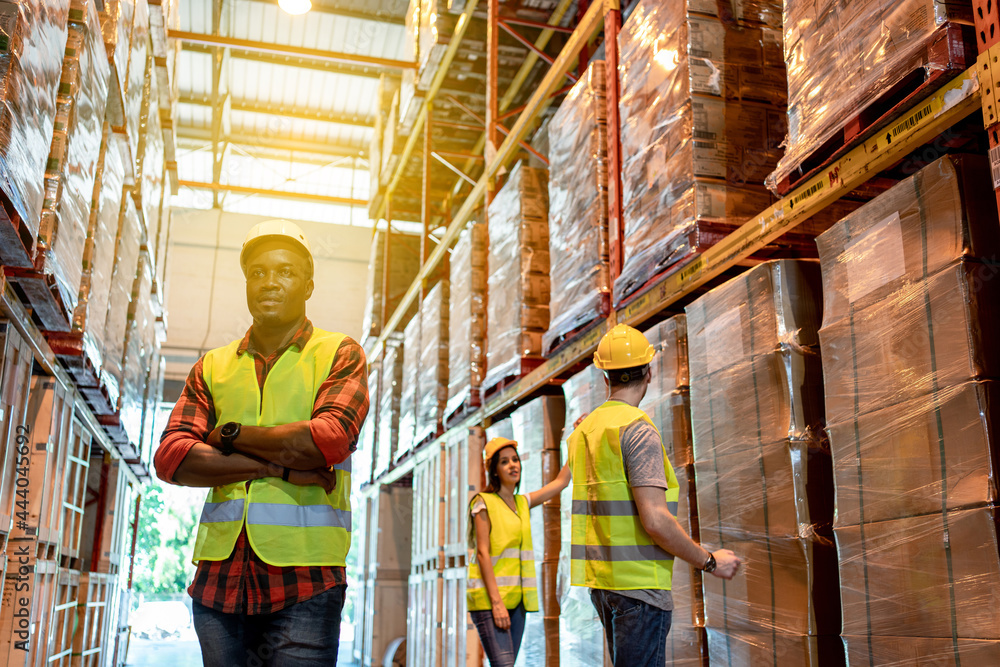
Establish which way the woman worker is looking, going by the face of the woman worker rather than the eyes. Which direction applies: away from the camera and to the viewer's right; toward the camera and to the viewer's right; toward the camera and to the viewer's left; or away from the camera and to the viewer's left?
toward the camera and to the viewer's right

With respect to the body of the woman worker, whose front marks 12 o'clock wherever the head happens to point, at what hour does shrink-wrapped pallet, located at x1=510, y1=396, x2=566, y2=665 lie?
The shrink-wrapped pallet is roughly at 8 o'clock from the woman worker.

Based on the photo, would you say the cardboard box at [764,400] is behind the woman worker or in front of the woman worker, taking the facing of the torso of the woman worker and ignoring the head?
in front

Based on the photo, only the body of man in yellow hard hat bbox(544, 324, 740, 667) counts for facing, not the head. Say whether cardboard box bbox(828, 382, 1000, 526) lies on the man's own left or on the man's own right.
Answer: on the man's own right

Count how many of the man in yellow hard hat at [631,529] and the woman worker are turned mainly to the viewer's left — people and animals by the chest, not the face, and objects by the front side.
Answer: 0

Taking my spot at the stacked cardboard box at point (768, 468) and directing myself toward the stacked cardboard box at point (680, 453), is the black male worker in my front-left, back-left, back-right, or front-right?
back-left

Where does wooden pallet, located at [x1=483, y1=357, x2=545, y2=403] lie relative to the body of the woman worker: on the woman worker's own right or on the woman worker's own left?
on the woman worker's own left

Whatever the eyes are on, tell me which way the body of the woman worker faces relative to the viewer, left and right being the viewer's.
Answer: facing the viewer and to the right of the viewer

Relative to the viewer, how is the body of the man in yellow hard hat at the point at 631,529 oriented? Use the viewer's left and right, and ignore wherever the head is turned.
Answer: facing away from the viewer and to the right of the viewer

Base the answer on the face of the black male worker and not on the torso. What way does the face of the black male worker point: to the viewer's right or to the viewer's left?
to the viewer's left

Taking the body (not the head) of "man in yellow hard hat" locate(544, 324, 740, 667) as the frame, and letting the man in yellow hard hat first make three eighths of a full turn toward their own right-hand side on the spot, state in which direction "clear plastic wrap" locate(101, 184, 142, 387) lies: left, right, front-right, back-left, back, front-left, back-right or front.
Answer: back-right

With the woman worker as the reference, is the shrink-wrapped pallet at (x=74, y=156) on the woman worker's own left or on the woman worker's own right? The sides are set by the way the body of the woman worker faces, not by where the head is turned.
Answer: on the woman worker's own right
